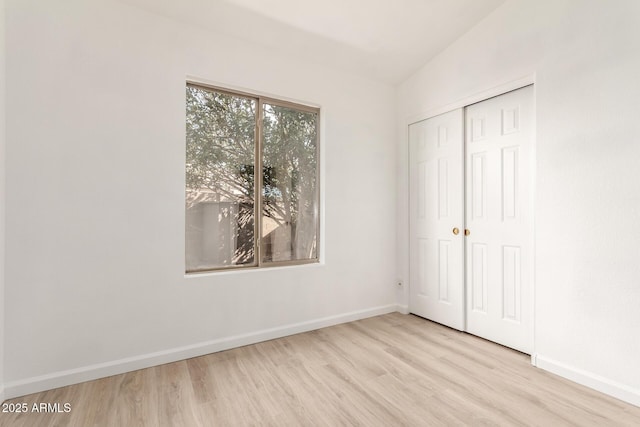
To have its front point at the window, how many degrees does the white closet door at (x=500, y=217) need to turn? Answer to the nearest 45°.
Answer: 0° — it already faces it

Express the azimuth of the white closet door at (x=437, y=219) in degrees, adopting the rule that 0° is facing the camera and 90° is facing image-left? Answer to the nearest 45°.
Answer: approximately 45°

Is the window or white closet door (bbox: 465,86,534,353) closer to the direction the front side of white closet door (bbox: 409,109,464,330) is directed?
the window

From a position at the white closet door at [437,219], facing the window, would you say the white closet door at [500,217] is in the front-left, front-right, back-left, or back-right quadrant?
back-left

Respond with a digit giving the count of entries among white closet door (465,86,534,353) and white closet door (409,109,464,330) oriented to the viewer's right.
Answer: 0

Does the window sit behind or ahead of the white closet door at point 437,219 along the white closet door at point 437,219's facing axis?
ahead

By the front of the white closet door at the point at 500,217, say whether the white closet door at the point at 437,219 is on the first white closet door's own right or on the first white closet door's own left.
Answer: on the first white closet door's own right

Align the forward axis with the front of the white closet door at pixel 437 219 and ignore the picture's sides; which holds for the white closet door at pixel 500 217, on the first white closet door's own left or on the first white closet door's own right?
on the first white closet door's own left
